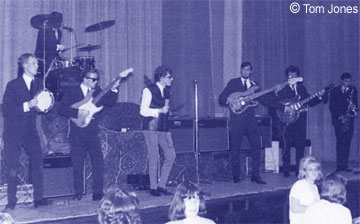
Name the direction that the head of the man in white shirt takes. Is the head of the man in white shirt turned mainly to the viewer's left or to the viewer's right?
to the viewer's right

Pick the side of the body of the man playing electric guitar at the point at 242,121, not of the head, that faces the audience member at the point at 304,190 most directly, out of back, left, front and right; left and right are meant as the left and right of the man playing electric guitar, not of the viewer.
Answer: front

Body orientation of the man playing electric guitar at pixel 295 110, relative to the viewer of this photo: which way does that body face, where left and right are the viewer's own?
facing the viewer

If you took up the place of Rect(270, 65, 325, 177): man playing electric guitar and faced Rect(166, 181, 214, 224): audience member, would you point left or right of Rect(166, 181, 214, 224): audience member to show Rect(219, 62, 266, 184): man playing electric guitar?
right

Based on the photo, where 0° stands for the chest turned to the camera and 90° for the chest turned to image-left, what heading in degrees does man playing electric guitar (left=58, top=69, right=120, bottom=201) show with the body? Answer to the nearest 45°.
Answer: approximately 315°

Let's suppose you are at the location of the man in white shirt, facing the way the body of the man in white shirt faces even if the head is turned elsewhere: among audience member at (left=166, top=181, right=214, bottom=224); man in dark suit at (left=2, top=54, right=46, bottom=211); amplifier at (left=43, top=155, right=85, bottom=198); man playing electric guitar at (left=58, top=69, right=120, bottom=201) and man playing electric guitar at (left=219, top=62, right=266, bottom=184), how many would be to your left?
1

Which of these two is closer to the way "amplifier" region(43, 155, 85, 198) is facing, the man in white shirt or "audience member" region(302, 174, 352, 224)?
the audience member

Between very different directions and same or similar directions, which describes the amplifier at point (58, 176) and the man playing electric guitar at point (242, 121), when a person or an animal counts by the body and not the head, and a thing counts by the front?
same or similar directions

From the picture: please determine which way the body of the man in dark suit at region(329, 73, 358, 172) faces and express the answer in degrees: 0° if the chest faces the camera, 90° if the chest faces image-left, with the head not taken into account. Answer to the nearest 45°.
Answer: approximately 0°

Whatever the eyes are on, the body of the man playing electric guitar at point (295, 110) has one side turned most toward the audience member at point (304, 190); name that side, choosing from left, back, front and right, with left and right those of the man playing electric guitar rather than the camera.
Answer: front

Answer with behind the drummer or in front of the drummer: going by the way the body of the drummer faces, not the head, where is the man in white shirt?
in front

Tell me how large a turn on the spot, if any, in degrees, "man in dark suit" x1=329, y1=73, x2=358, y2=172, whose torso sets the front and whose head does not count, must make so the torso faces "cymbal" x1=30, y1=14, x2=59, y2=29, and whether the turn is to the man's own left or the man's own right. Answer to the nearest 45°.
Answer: approximately 45° to the man's own right

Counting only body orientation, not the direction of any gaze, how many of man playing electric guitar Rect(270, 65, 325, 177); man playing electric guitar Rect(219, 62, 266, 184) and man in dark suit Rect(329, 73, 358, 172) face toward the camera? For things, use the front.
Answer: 3

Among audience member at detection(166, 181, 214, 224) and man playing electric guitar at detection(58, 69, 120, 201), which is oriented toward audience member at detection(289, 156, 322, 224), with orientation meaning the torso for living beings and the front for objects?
the man playing electric guitar

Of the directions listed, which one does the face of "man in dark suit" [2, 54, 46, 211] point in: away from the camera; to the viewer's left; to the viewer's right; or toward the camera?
to the viewer's right
